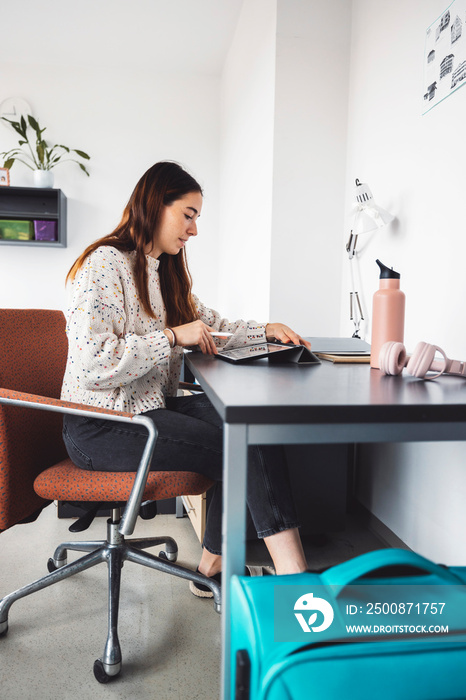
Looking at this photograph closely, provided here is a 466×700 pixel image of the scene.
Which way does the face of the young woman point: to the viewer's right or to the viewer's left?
to the viewer's right

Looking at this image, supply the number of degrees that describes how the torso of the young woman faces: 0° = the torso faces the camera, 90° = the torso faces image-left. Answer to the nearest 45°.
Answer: approximately 270°

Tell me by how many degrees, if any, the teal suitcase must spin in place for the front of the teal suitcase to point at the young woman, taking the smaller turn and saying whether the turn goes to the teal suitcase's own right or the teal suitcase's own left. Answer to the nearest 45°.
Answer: approximately 135° to the teal suitcase's own right

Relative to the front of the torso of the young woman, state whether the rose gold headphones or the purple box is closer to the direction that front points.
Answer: the rose gold headphones

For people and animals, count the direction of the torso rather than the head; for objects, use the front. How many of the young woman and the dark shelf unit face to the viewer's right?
1

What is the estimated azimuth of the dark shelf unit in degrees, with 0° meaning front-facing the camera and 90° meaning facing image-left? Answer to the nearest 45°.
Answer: approximately 0°

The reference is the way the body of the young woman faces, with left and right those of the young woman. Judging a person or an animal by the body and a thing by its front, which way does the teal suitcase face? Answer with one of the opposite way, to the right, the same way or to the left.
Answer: to the right

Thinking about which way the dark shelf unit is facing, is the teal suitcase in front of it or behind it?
in front

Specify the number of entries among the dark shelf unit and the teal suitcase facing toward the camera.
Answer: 2

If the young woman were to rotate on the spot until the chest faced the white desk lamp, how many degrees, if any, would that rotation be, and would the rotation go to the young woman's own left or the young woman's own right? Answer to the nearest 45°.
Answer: approximately 45° to the young woman's own left

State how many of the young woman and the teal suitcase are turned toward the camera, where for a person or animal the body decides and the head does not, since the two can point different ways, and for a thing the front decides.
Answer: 1

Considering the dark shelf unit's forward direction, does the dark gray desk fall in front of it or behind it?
in front

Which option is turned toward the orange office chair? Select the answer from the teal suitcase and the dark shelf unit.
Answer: the dark shelf unit

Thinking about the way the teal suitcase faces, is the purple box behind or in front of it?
behind
